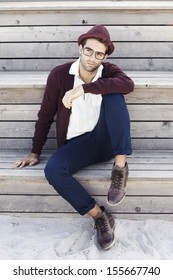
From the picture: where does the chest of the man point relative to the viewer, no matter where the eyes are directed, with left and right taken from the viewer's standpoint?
facing the viewer
